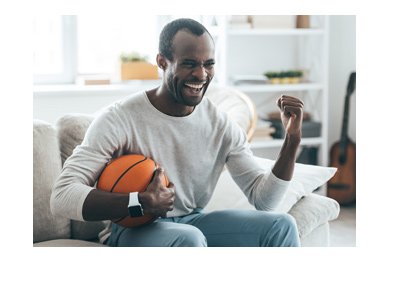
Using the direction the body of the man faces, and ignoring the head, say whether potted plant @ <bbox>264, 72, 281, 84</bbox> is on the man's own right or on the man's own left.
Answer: on the man's own left

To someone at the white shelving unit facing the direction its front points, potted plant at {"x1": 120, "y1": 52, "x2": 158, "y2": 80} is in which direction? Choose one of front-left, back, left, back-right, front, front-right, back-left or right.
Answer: front-right

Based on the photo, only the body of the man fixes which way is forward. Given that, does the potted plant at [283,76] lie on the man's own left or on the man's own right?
on the man's own left

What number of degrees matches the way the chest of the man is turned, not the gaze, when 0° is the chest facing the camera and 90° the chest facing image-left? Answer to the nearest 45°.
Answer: approximately 315°

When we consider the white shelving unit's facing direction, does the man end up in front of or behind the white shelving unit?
in front

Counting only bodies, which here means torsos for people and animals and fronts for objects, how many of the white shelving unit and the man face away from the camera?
0

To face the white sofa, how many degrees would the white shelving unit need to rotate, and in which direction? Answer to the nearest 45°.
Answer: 0° — it already faces it

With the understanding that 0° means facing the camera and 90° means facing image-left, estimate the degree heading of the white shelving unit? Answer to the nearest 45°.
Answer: approximately 0°
